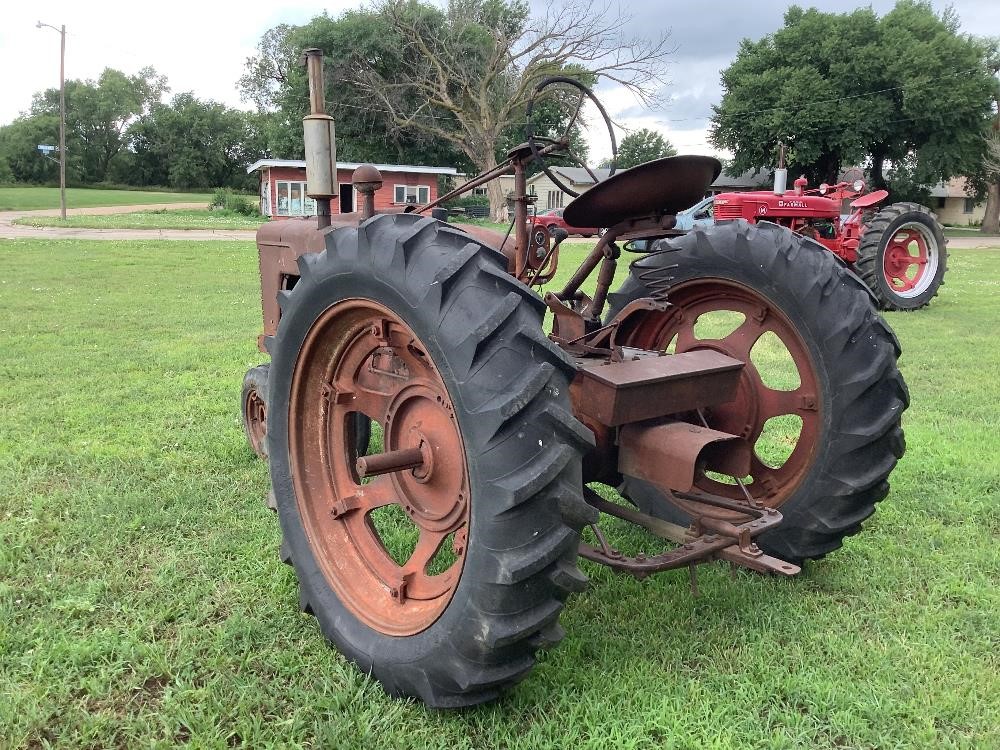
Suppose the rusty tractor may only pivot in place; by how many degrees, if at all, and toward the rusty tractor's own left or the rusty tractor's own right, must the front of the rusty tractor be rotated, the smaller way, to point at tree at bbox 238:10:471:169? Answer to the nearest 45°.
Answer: approximately 45° to the rusty tractor's own right

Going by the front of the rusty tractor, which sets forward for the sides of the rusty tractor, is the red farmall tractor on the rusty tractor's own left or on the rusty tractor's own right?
on the rusty tractor's own right

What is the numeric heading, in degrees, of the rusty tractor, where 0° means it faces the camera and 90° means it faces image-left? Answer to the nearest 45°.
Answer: approximately 135°

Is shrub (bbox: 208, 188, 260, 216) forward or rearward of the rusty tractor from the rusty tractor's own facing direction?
forward

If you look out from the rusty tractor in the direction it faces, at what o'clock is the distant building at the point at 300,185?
The distant building is roughly at 1 o'clock from the rusty tractor.

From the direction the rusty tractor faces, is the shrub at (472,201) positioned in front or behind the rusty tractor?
in front
